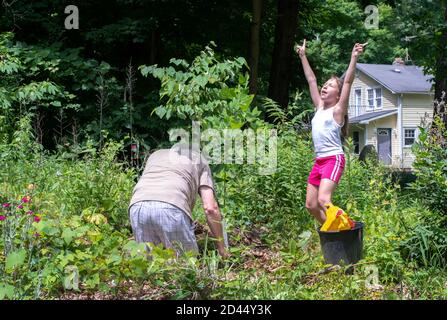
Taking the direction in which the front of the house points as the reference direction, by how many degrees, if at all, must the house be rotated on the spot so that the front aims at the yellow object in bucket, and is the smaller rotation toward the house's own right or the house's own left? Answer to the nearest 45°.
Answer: approximately 45° to the house's own left

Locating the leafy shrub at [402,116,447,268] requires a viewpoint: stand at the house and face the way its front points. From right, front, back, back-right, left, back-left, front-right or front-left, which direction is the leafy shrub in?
front-left

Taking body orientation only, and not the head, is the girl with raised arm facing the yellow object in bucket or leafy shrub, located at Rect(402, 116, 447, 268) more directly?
the yellow object in bucket

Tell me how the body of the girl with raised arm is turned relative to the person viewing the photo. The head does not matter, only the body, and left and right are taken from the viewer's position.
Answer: facing the viewer and to the left of the viewer

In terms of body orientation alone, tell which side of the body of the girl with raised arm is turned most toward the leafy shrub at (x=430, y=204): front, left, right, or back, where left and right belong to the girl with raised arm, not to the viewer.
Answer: left

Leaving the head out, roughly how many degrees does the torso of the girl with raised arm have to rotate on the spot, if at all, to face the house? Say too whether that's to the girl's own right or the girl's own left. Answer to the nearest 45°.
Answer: approximately 135° to the girl's own right

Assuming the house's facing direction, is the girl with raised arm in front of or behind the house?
in front

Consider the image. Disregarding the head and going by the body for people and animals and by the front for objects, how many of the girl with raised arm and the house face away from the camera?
0
